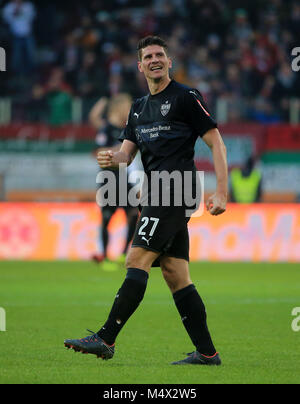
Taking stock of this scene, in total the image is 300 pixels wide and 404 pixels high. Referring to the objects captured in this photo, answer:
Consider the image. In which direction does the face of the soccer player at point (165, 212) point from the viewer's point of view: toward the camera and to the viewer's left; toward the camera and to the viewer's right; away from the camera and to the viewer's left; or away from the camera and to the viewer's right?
toward the camera and to the viewer's right

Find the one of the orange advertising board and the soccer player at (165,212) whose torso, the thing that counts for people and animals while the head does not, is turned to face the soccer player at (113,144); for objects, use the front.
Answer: the orange advertising board

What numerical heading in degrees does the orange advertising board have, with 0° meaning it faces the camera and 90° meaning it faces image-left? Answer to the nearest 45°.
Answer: approximately 0°

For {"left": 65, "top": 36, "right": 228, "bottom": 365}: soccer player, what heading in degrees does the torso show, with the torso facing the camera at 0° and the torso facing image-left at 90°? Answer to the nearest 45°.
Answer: approximately 45°

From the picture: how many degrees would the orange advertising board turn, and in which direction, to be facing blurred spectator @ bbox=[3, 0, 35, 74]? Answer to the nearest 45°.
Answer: approximately 135° to its right

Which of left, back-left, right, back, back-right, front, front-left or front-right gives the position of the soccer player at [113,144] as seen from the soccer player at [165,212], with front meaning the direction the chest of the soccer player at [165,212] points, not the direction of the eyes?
back-right

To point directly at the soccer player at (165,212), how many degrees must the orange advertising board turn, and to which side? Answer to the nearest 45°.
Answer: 0° — it already faces them

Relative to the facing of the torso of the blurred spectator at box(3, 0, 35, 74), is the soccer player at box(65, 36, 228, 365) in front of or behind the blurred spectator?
in front

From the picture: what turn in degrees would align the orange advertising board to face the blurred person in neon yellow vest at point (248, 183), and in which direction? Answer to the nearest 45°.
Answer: approximately 135° to its left

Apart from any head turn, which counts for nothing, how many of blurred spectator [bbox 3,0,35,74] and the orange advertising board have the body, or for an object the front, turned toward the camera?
2

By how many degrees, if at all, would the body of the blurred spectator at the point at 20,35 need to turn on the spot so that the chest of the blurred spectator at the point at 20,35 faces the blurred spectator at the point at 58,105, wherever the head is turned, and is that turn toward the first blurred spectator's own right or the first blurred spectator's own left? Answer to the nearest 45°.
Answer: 0° — they already face them
